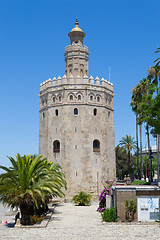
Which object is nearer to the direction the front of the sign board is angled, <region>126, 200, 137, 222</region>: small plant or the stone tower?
the small plant

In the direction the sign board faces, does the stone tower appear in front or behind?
behind

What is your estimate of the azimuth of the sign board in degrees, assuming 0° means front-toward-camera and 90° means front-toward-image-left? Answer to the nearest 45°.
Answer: approximately 0°

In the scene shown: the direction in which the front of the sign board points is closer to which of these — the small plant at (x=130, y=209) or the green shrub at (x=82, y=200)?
the small plant

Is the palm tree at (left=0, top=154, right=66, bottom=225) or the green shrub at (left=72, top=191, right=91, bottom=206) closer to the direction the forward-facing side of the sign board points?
the palm tree

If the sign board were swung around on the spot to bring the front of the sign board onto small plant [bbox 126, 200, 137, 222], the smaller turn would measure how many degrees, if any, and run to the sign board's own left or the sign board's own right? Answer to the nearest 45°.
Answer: approximately 90° to the sign board's own right

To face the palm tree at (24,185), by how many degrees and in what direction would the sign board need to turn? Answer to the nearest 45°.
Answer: approximately 90° to its right

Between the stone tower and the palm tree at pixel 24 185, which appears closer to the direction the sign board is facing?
the palm tree
